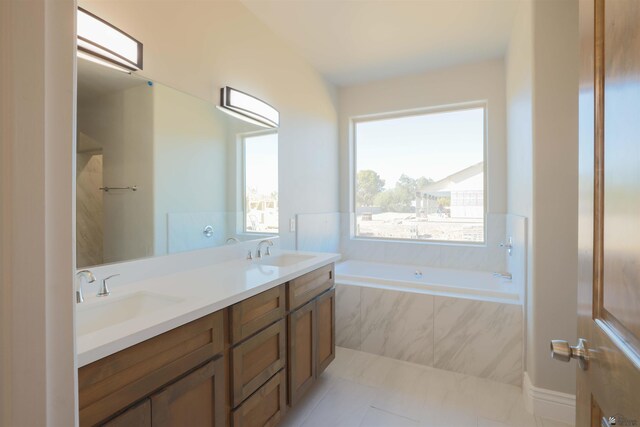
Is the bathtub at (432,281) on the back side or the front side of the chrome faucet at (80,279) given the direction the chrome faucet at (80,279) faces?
on the front side

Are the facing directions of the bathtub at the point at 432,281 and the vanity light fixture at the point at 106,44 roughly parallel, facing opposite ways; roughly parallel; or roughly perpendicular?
roughly perpendicular

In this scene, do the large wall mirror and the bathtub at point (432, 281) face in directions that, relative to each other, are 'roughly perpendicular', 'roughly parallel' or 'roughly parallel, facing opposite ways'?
roughly perpendicular

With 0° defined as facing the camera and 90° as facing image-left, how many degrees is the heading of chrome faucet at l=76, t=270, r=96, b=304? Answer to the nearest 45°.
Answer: approximately 270°

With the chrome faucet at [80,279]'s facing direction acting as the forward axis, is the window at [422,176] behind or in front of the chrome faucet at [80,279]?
in front

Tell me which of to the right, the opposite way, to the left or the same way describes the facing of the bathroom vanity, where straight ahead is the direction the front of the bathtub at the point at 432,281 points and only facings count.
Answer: to the left

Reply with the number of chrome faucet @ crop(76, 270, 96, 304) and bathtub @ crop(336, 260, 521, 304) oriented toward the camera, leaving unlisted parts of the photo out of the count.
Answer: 1
